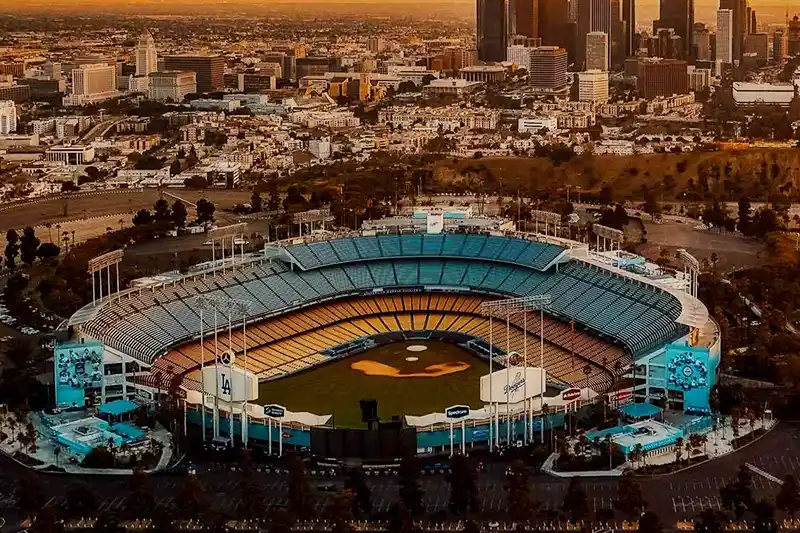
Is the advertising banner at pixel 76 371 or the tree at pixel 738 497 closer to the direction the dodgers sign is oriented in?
the tree

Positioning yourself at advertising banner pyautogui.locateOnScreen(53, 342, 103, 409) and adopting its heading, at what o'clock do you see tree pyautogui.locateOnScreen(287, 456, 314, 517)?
The tree is roughly at 11 o'clock from the advertising banner.

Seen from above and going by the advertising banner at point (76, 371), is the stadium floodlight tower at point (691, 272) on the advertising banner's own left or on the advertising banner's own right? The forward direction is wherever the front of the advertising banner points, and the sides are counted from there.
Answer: on the advertising banner's own left

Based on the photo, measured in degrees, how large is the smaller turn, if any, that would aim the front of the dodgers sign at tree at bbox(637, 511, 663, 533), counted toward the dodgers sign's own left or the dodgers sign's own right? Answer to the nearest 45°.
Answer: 0° — it already faces it

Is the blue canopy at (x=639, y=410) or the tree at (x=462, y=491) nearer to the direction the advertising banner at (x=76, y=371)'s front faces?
the tree

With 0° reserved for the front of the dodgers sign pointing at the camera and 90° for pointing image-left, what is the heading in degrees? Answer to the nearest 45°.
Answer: approximately 0°

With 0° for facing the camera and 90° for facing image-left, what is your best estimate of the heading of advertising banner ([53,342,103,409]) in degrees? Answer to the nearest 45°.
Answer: approximately 0°

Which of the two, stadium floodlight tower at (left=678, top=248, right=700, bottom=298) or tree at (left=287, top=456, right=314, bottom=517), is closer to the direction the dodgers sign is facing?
the tree

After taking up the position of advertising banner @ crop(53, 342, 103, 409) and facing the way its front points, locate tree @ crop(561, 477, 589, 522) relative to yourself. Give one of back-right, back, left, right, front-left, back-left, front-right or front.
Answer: front-left

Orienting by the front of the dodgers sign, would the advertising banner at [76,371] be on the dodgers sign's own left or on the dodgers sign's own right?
on the dodgers sign's own right

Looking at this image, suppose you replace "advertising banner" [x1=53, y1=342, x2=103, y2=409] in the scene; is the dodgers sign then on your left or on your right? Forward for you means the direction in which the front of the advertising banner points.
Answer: on your left

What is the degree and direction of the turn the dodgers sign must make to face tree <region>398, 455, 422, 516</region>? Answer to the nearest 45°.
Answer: approximately 45° to its right

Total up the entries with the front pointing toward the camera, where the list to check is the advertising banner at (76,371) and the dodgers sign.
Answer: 2

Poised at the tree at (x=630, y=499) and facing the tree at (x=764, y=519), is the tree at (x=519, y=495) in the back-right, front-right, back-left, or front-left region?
back-right
